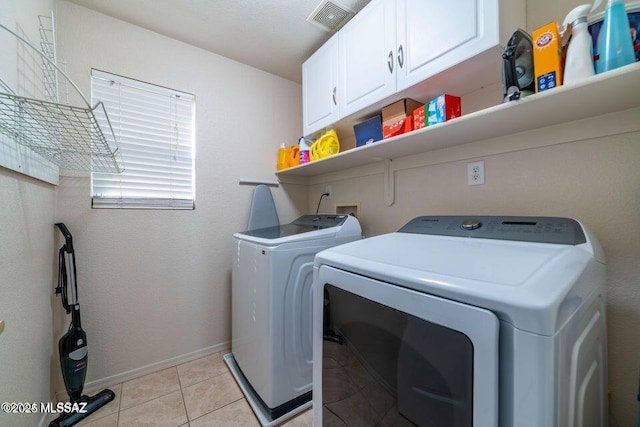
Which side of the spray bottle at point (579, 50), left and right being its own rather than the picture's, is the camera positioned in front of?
left

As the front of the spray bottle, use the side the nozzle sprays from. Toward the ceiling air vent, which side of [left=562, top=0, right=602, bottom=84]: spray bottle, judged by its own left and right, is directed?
front

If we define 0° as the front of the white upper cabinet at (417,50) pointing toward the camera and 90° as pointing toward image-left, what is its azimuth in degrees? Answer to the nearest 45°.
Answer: approximately 45°

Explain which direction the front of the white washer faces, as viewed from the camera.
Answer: facing the viewer and to the left of the viewer

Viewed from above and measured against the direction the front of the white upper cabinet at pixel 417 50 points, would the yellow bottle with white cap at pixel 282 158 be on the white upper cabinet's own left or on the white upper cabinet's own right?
on the white upper cabinet's own right

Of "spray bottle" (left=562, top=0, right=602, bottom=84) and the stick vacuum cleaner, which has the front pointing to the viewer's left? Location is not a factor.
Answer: the spray bottle

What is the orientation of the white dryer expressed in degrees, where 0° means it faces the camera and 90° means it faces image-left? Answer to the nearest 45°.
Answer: approximately 45°

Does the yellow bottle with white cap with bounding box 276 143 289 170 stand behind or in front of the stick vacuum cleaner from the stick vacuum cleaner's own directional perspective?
in front

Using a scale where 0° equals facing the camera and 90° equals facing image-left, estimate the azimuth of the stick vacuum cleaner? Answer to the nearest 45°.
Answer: approximately 315°

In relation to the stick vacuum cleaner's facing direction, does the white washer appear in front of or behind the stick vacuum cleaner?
in front

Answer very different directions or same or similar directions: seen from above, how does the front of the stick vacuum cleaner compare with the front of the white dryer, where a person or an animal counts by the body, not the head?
very different directions

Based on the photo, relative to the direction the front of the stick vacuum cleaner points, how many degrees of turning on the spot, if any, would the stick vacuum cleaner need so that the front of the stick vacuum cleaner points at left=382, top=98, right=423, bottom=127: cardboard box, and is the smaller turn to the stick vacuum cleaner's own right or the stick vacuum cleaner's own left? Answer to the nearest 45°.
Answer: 0° — it already faces it

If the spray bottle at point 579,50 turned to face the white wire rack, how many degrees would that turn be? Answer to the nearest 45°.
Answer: approximately 45° to its left

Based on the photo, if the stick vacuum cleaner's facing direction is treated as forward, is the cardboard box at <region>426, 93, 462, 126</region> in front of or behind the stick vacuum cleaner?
in front
